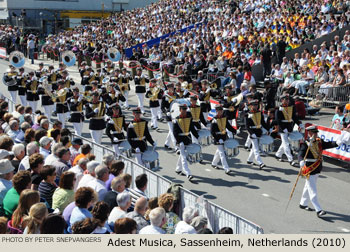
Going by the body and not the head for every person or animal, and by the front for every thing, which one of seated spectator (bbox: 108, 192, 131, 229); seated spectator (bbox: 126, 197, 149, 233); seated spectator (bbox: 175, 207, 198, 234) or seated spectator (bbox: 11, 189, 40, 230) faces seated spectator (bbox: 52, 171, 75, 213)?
seated spectator (bbox: 11, 189, 40, 230)

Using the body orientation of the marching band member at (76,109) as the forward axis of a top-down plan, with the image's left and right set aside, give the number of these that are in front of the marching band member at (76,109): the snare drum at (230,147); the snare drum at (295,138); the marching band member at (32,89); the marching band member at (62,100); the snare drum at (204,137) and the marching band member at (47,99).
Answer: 3

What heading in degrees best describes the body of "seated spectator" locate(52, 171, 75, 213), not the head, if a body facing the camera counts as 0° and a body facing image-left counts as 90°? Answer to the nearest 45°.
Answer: approximately 225°

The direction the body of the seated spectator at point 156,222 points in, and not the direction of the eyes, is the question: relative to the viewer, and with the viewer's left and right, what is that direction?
facing away from the viewer and to the right of the viewer

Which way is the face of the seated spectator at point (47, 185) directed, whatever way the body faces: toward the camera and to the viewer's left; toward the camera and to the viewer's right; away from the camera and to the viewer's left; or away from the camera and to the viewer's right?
away from the camera and to the viewer's right

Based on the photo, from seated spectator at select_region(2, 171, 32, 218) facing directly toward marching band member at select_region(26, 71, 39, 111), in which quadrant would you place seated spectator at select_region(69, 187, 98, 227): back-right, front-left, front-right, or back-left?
back-right

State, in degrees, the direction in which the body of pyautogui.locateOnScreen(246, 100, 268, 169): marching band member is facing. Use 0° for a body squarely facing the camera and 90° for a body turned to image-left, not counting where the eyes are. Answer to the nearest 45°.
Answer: approximately 315°

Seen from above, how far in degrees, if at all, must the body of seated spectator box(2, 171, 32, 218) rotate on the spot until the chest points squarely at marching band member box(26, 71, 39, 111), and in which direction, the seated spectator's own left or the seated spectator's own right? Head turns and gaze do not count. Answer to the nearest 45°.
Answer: approximately 45° to the seated spectator's own left

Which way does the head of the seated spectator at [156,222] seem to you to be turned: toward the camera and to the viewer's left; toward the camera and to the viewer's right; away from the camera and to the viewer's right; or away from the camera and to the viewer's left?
away from the camera and to the viewer's right

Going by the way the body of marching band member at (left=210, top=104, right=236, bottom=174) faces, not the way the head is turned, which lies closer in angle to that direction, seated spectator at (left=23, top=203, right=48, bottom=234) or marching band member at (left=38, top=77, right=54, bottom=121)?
the seated spectator

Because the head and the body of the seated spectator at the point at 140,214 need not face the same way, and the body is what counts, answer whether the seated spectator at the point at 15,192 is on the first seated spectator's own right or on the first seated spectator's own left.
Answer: on the first seated spectator's own left

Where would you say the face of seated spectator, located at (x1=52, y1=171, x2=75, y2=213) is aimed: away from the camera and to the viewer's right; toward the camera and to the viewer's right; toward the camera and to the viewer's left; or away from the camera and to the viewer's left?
away from the camera and to the viewer's right
